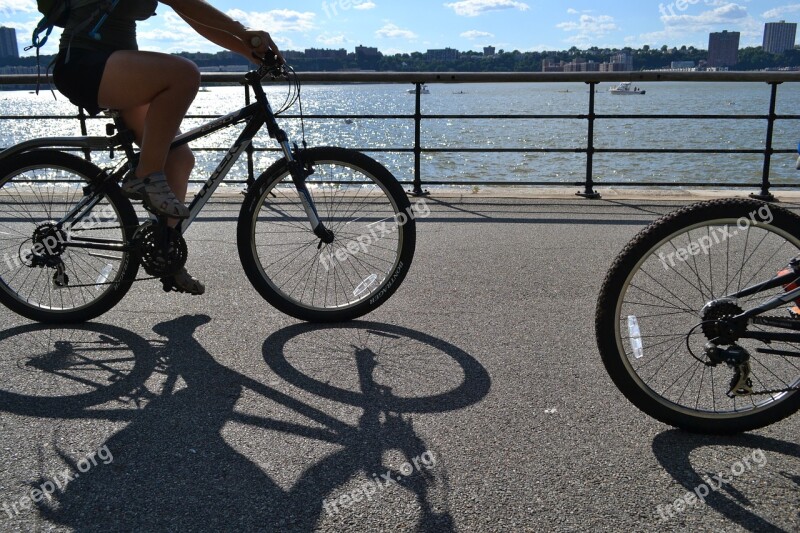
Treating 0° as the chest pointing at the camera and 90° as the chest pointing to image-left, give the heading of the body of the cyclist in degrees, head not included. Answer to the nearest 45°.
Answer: approximately 270°

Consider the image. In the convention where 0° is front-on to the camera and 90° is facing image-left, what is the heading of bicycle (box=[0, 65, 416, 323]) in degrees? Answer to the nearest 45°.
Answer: approximately 270°
